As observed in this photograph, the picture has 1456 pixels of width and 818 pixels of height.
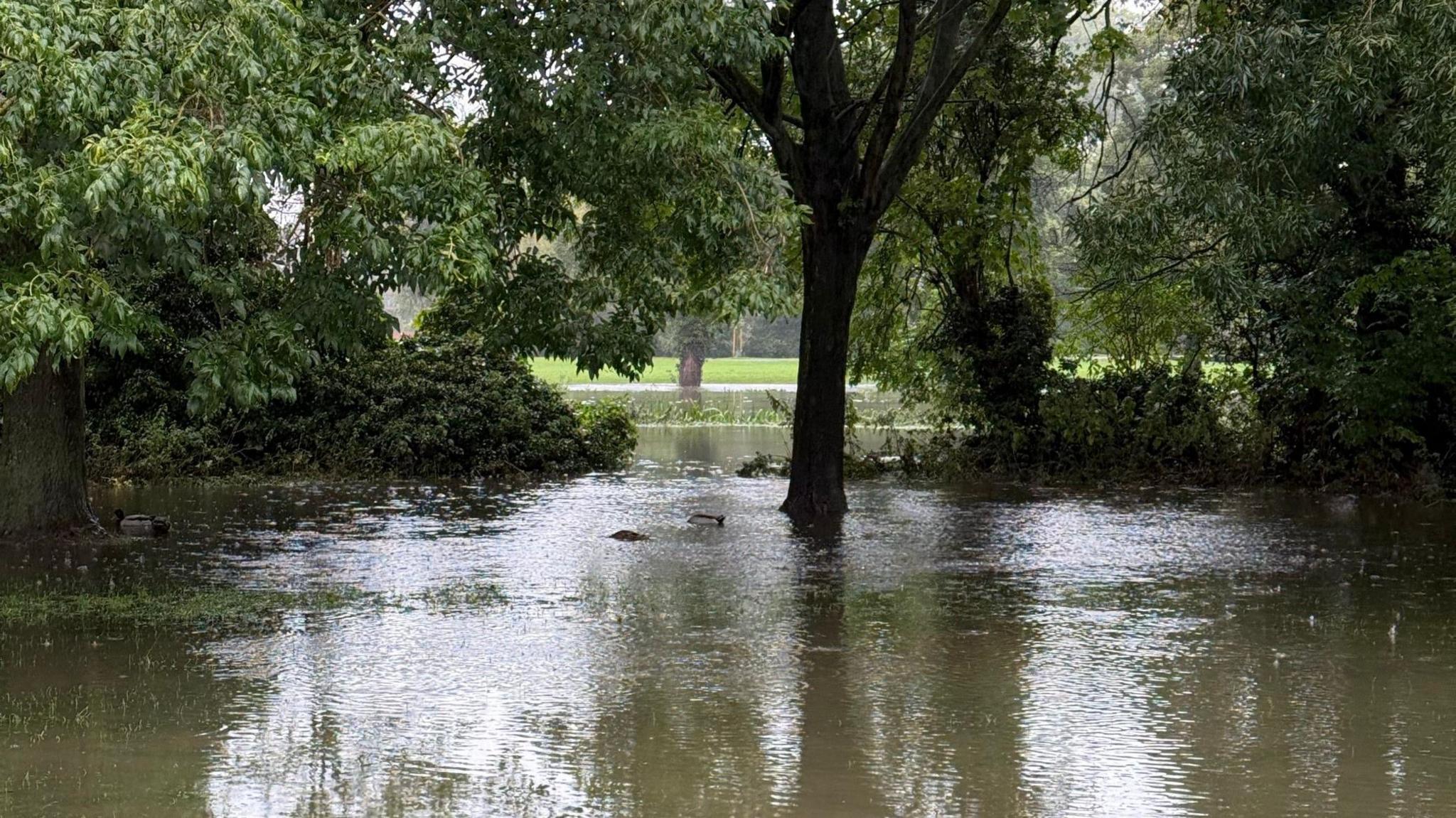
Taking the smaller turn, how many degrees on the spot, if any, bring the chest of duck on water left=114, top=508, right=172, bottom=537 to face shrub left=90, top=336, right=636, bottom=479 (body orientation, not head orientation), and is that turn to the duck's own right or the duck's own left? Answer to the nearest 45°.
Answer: approximately 135° to the duck's own right

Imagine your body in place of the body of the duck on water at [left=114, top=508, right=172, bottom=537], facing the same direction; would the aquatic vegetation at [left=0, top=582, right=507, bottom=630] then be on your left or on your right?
on your left

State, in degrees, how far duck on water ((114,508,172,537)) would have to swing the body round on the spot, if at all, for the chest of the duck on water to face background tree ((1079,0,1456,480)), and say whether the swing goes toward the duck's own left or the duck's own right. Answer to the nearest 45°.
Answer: approximately 180°

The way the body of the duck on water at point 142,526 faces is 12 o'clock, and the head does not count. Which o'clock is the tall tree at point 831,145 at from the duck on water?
The tall tree is roughly at 6 o'clock from the duck on water.

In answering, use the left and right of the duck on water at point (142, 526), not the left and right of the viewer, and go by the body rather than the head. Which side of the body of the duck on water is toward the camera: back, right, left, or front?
left
